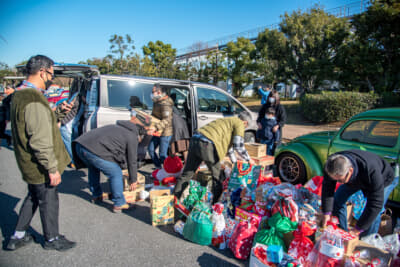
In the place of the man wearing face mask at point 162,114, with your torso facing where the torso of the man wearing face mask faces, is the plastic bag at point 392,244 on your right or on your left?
on your left

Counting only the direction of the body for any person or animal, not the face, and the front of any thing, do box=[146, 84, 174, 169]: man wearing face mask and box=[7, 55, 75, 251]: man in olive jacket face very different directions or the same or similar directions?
very different directions

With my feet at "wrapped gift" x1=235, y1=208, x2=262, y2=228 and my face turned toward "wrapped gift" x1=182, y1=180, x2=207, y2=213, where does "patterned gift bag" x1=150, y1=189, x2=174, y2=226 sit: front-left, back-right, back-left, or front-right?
front-left

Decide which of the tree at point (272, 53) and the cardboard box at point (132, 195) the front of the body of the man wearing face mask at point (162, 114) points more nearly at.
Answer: the cardboard box

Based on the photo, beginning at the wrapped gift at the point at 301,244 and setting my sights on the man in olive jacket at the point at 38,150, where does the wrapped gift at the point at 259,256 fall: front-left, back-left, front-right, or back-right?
front-left

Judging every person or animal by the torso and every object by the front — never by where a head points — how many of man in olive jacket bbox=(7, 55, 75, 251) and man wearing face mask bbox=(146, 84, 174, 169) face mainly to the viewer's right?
1

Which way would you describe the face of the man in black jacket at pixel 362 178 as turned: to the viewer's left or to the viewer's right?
to the viewer's left

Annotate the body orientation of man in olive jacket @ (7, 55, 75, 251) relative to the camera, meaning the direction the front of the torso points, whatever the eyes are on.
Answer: to the viewer's right

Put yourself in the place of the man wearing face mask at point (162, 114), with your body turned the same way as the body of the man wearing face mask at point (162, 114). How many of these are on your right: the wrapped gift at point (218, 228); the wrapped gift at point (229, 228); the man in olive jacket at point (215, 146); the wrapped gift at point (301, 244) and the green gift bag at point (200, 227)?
0

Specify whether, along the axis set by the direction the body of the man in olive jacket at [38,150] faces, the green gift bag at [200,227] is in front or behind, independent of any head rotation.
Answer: in front

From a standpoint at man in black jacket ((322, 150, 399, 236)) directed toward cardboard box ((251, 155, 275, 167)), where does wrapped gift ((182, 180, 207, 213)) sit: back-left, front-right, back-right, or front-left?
front-left

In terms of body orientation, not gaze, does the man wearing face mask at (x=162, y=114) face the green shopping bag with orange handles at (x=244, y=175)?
no
